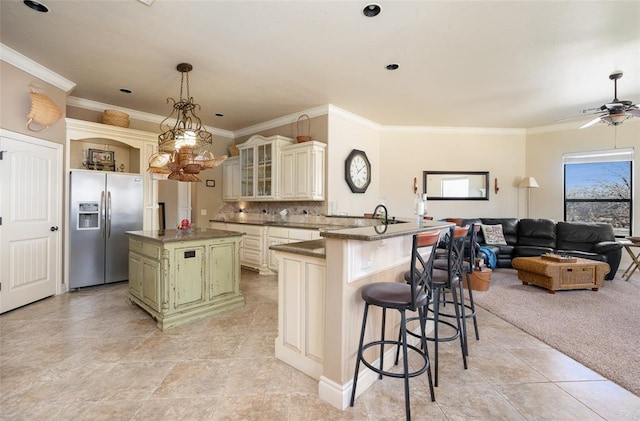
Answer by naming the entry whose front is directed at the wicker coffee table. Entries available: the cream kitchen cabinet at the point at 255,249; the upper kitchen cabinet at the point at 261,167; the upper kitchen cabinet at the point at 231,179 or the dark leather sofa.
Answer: the dark leather sofa

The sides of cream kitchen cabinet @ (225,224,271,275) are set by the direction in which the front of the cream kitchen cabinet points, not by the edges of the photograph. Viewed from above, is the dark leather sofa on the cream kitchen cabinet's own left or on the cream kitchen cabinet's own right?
on the cream kitchen cabinet's own left

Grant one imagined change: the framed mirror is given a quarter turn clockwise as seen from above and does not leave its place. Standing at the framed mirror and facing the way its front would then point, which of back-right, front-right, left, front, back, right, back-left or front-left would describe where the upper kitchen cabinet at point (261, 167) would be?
front-left

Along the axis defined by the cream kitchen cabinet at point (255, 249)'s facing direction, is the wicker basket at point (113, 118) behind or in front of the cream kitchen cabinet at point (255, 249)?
in front

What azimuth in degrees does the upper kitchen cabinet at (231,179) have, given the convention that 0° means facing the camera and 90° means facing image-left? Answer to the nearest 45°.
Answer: approximately 45°

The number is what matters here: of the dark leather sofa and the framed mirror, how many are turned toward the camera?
2

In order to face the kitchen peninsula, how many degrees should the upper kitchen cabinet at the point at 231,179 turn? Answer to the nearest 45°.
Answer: approximately 45° to its left
